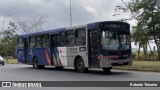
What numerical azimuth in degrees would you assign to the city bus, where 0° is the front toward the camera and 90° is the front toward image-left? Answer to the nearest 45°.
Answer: approximately 315°

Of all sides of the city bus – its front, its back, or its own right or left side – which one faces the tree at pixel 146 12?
left
